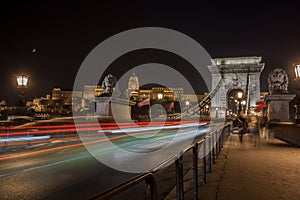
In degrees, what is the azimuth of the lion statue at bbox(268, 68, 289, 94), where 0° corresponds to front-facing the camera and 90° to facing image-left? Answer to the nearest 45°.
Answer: approximately 0°

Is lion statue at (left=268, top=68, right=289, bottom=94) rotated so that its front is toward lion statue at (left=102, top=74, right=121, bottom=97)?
no

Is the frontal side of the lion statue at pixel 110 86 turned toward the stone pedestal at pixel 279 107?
no

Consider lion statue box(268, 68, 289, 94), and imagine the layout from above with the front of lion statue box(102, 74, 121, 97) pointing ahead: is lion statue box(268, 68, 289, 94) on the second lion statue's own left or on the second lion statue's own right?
on the second lion statue's own left

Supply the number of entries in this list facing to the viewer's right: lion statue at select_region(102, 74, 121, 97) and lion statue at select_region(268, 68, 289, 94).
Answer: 0

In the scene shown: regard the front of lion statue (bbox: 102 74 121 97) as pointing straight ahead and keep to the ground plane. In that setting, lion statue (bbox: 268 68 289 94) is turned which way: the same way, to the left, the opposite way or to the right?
the same way
